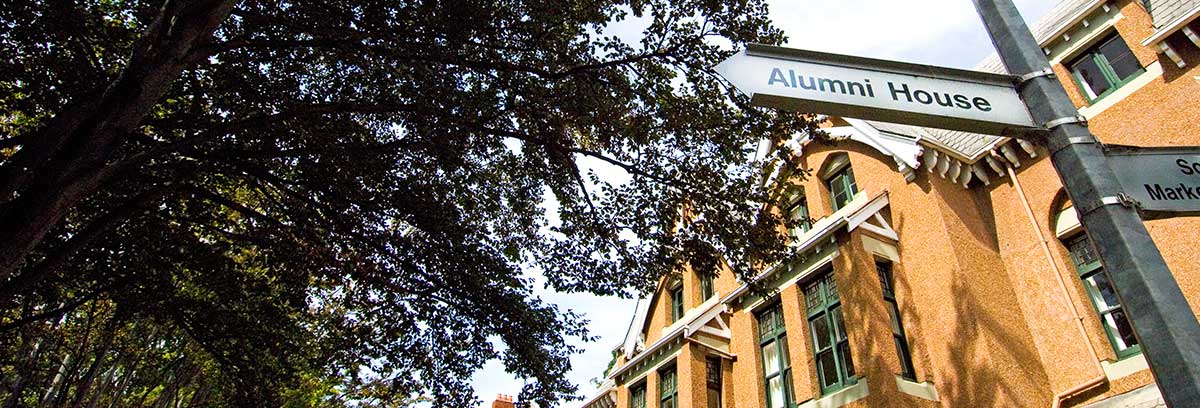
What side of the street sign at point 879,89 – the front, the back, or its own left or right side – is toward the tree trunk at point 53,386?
right

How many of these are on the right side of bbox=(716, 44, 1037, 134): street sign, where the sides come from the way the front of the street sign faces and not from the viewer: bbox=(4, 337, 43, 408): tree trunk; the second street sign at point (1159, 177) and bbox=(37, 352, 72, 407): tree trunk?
2

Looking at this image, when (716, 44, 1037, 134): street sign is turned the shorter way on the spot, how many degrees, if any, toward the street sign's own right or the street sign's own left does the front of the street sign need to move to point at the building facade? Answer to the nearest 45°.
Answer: approximately 180°

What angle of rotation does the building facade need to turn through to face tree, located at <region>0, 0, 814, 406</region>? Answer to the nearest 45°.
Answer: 0° — it already faces it

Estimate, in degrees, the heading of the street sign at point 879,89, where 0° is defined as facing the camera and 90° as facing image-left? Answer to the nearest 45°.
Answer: approximately 0°

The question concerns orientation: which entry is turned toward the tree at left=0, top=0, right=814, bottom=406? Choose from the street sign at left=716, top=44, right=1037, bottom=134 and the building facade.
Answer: the building facade
